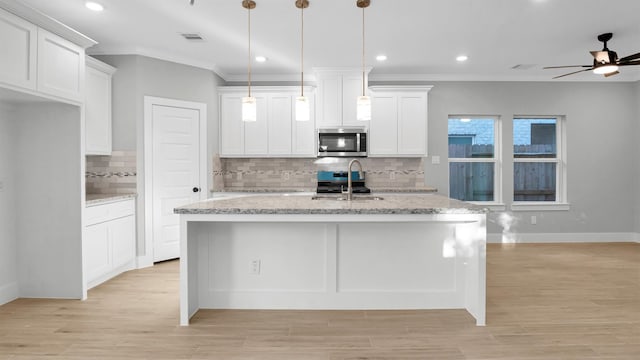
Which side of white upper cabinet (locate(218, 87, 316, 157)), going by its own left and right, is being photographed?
front

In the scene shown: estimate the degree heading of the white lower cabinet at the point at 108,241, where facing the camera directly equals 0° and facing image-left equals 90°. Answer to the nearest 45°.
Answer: approximately 315°

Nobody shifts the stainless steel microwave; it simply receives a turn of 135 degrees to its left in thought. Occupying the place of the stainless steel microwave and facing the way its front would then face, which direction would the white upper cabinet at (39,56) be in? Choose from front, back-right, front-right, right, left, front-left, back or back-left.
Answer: back

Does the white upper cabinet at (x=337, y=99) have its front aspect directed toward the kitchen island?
yes

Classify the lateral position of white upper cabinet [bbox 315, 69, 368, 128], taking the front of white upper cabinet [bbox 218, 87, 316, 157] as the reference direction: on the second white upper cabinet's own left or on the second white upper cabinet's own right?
on the second white upper cabinet's own left

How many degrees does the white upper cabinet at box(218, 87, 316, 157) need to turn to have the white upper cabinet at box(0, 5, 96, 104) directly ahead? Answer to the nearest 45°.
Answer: approximately 45° to its right

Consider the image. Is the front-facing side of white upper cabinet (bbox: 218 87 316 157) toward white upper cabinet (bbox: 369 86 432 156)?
no

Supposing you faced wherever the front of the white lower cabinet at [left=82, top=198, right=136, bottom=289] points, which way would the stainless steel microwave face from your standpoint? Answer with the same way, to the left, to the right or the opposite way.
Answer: to the right

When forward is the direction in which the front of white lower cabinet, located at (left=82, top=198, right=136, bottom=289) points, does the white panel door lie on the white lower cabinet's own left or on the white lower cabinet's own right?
on the white lower cabinet's own left

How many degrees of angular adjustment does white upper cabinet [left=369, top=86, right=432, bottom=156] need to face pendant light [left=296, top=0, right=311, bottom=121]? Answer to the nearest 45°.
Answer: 0° — it already faces it

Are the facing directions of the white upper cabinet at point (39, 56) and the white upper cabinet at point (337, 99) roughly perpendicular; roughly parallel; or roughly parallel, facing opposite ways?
roughly perpendicular

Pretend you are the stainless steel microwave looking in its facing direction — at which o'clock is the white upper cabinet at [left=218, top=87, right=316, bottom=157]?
The white upper cabinet is roughly at 3 o'clock from the stainless steel microwave.

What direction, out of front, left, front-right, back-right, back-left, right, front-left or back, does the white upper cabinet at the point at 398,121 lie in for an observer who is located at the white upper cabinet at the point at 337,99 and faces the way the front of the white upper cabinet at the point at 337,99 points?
left

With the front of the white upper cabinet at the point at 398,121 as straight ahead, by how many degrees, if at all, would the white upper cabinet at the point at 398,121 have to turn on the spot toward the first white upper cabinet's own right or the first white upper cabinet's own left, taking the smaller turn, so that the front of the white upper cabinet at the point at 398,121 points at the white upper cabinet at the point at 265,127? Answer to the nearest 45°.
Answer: approximately 90° to the first white upper cabinet's own right

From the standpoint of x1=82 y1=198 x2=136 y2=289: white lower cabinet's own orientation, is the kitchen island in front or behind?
in front

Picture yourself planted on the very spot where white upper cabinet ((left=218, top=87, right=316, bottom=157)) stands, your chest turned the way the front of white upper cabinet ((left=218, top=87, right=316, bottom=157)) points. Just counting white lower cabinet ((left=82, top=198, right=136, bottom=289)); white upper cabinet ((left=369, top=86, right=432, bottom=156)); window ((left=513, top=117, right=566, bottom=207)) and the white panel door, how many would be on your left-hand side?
2

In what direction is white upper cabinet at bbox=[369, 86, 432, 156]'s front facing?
toward the camera

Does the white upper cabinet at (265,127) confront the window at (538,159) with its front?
no

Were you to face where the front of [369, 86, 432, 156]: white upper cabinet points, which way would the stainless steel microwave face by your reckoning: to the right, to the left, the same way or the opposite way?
the same way

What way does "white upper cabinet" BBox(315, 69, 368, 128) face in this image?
toward the camera

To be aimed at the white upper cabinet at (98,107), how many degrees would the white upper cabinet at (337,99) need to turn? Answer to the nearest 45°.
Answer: approximately 45° to its right
